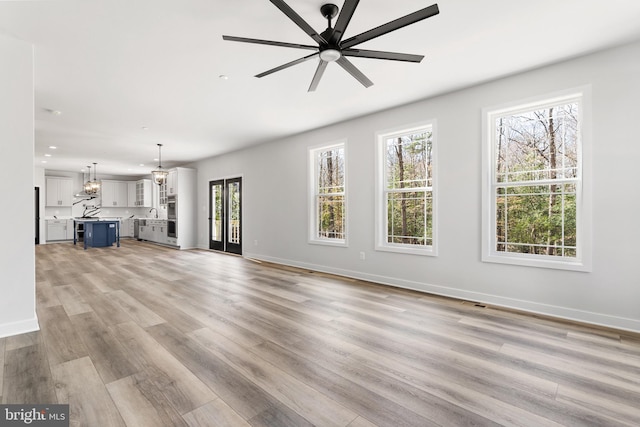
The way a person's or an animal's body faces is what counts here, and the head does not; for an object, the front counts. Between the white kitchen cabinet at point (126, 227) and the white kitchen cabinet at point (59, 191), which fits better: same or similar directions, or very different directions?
same or similar directions

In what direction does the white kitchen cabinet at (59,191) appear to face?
toward the camera

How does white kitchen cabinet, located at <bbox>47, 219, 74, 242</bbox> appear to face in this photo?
toward the camera

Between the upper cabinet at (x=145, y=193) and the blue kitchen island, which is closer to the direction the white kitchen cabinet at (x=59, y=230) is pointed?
the blue kitchen island

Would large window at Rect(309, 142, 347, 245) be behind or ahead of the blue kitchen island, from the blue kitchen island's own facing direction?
ahead

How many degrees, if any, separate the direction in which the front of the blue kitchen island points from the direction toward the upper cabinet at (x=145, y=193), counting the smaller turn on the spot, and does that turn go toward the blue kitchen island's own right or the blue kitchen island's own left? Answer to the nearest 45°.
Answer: approximately 135° to the blue kitchen island's own left

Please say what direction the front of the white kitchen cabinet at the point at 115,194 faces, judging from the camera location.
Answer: facing the viewer

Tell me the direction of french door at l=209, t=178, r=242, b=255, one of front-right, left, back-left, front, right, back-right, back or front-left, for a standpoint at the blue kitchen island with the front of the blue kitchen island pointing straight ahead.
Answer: front-left

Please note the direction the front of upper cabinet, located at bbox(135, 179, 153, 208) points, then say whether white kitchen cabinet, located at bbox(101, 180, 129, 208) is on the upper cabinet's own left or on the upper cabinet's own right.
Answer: on the upper cabinet's own right

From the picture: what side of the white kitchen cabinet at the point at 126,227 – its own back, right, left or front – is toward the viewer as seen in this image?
front

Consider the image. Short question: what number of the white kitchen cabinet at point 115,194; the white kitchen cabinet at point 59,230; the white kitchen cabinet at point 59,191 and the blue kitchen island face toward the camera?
4

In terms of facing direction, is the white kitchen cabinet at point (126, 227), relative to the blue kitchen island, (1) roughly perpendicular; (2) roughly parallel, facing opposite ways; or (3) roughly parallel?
roughly parallel
